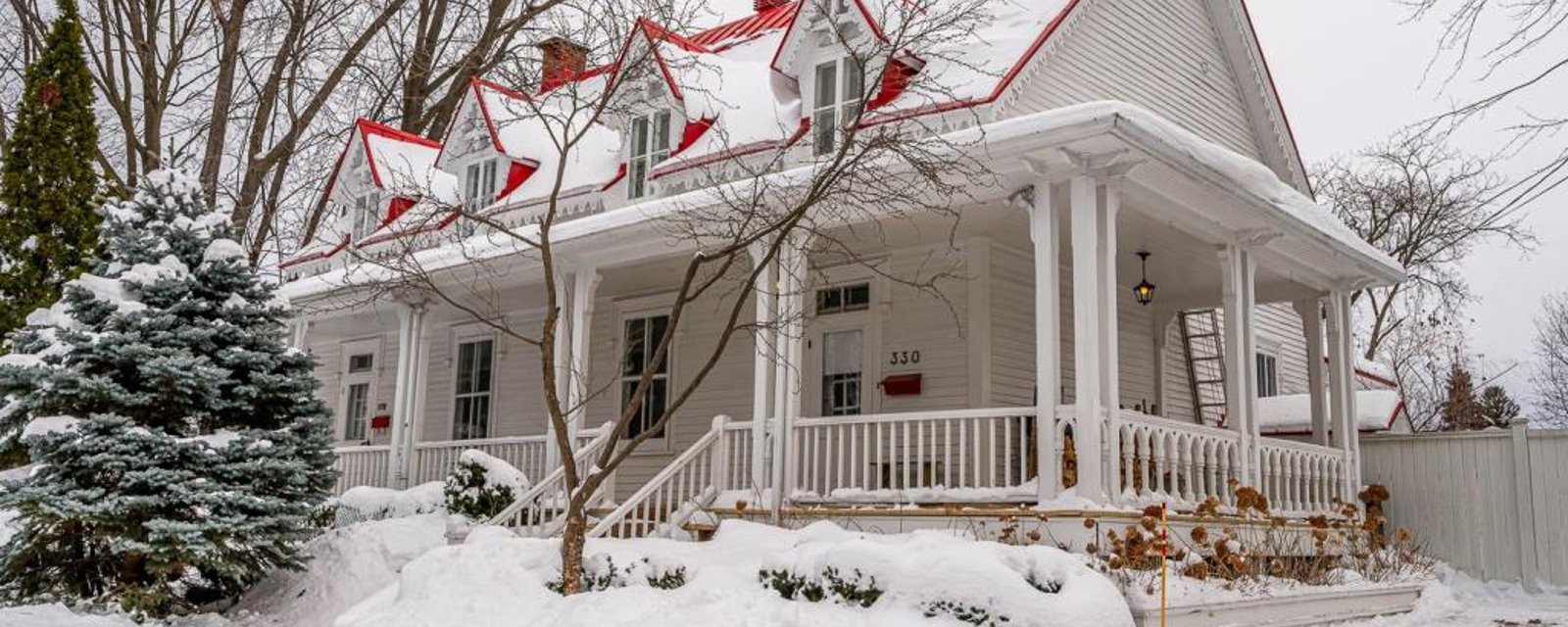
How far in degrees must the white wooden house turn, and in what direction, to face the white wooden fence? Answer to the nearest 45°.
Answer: approximately 135° to its left

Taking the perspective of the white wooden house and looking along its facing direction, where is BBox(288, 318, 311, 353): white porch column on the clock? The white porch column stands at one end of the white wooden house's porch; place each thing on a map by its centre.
The white porch column is roughly at 2 o'clock from the white wooden house.

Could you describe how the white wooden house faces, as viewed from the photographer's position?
facing the viewer and to the left of the viewer

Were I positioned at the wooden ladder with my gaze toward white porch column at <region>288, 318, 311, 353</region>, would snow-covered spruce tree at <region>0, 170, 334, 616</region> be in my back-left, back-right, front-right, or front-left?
front-left
